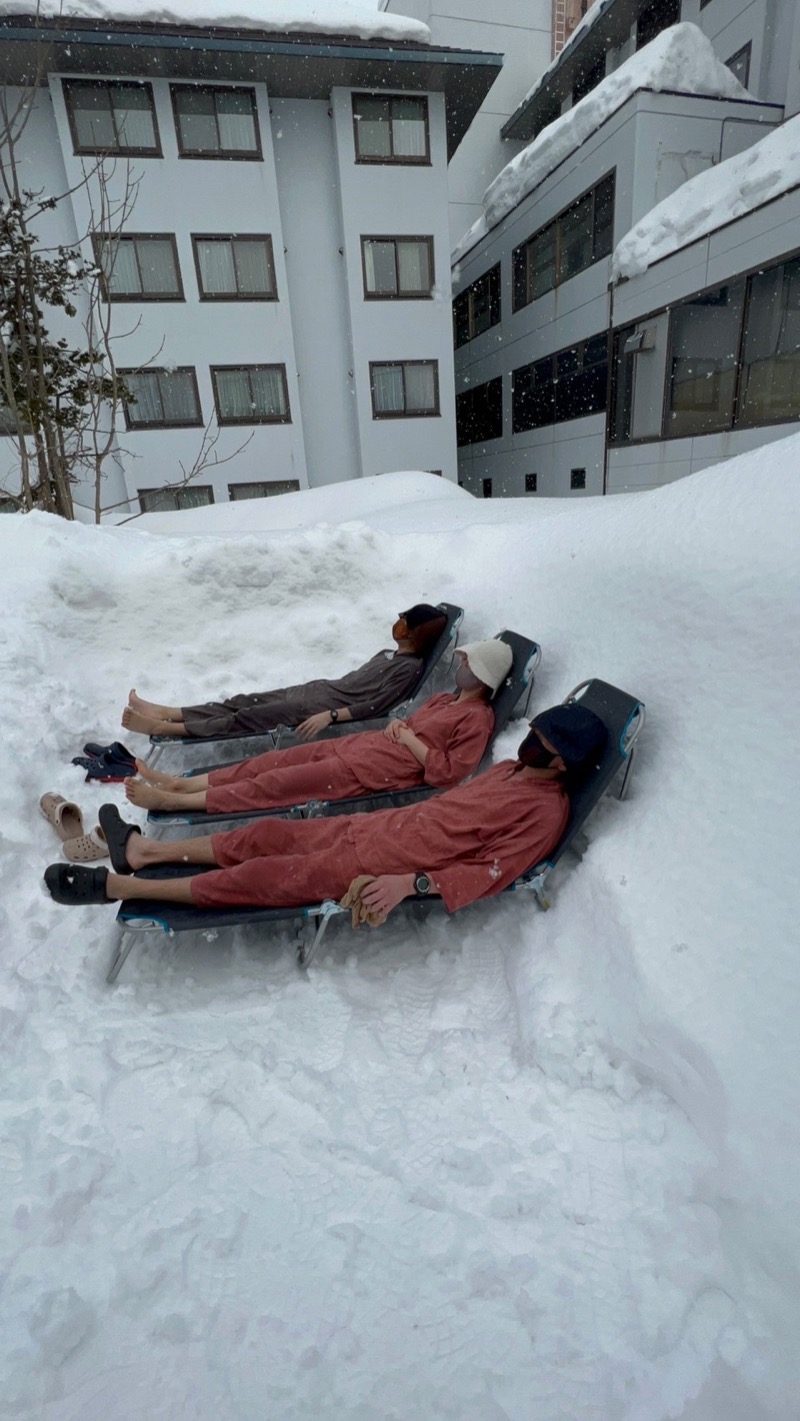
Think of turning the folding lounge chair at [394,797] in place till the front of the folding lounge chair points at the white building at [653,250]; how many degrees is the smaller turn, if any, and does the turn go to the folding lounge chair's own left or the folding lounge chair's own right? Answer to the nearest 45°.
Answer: approximately 135° to the folding lounge chair's own right

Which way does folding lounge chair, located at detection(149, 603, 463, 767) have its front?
to the viewer's left

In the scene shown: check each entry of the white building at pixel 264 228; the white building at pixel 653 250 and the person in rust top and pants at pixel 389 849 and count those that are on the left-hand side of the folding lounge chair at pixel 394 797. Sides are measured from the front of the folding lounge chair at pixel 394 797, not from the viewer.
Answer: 1

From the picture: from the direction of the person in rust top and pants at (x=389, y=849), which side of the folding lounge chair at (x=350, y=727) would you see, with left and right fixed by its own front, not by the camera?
left

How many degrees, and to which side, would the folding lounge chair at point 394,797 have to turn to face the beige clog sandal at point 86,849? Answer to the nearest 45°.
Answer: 0° — it already faces it

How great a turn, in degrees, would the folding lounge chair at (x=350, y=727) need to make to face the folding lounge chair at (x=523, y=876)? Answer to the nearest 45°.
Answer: approximately 90° to its left

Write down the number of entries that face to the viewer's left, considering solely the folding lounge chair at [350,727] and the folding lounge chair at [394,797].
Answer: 2

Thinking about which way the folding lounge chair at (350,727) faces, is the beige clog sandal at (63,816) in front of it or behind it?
in front

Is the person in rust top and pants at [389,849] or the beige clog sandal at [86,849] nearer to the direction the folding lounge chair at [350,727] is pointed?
the beige clog sandal

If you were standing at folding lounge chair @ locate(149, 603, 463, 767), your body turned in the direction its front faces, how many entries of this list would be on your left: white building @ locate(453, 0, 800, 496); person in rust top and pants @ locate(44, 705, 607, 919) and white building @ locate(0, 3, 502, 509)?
1

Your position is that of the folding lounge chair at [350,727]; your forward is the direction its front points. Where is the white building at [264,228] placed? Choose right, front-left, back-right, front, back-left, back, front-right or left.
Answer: right

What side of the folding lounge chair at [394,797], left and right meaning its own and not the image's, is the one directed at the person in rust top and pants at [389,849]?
left

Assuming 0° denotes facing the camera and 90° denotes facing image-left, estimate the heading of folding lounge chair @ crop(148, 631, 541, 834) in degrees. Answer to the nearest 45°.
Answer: approximately 90°

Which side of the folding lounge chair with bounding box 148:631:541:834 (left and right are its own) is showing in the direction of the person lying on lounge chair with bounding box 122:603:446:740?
right

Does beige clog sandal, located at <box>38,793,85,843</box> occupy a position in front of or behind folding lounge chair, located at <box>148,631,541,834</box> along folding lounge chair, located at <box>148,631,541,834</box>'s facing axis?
in front

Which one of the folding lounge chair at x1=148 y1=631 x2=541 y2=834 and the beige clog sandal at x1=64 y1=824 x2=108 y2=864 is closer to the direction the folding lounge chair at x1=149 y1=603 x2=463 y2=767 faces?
the beige clog sandal
